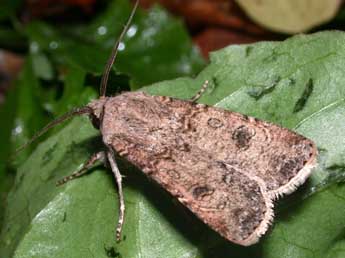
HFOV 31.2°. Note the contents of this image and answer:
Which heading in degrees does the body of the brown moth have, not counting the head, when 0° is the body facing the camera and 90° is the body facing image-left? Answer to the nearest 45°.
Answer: approximately 135°

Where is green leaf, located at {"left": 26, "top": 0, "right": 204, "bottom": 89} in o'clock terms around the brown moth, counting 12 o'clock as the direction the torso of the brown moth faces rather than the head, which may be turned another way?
The green leaf is roughly at 1 o'clock from the brown moth.
